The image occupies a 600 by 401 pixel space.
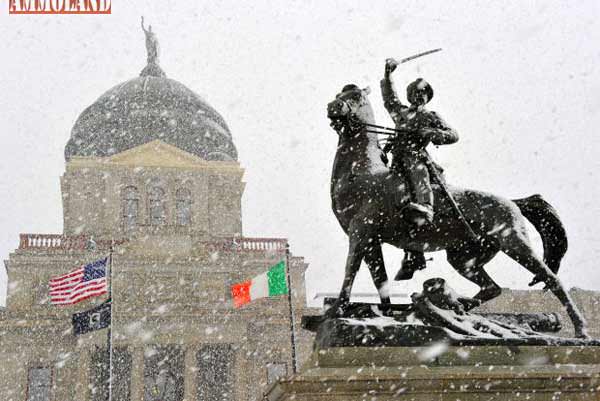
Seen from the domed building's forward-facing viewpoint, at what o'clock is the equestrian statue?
The equestrian statue is roughly at 12 o'clock from the domed building.

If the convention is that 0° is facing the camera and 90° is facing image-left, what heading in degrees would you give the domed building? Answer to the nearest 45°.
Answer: approximately 0°

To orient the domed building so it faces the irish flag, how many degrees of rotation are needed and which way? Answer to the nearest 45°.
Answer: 0° — it already faces it
